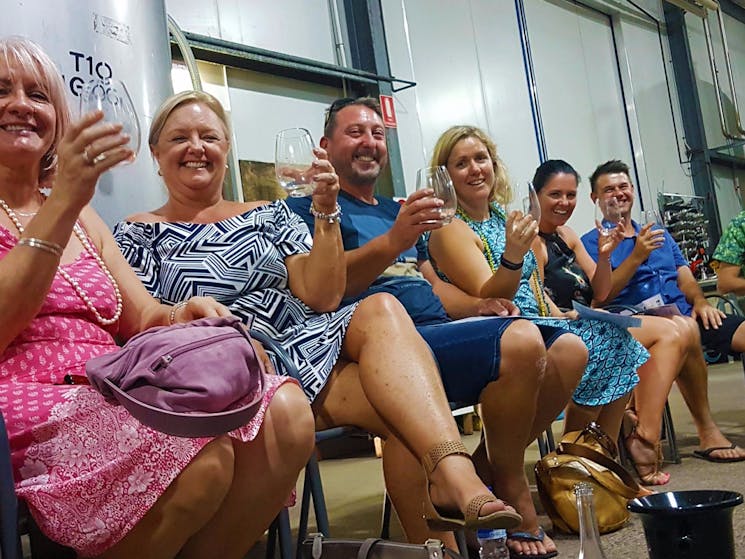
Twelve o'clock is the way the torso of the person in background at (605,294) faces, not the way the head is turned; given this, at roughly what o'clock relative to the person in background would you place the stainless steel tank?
The stainless steel tank is roughly at 3 o'clock from the person in background.

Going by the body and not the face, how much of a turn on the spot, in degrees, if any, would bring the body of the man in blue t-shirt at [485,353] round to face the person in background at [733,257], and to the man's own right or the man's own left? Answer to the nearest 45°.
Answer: approximately 90° to the man's own left

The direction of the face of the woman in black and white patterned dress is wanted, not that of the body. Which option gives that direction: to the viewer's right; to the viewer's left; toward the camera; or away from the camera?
toward the camera

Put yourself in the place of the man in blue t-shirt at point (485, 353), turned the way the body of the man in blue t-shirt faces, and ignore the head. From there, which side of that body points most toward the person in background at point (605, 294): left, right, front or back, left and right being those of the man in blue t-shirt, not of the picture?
left

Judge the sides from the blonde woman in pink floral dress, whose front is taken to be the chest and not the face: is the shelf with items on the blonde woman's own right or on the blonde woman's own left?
on the blonde woman's own left

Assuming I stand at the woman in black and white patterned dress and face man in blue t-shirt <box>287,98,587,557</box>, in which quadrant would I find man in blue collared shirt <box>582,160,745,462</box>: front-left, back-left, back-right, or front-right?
front-left

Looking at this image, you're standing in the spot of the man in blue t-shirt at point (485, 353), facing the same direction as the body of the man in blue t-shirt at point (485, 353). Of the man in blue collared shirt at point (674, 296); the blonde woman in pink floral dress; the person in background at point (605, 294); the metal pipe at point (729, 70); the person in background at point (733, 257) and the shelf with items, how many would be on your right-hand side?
1

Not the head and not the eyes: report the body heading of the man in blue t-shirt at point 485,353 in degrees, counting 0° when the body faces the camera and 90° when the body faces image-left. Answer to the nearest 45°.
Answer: approximately 315°

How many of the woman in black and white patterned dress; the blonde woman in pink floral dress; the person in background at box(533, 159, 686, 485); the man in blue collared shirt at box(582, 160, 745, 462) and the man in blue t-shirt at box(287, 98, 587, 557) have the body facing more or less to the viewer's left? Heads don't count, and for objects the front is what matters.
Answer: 0

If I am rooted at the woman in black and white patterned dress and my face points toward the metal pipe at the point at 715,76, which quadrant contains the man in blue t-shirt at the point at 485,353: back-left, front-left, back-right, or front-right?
front-right

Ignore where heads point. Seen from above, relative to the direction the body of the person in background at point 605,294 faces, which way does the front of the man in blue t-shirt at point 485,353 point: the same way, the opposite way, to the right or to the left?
the same way

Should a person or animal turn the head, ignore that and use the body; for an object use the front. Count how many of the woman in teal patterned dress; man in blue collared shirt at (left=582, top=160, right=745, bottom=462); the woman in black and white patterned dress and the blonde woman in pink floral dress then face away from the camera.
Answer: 0

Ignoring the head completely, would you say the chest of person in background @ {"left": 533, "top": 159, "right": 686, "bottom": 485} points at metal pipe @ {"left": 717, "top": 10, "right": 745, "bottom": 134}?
no

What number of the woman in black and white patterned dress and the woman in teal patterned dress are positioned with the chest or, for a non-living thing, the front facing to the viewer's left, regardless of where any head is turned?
0

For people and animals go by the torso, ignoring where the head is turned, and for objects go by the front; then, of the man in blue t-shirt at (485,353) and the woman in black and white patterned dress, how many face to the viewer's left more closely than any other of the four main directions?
0

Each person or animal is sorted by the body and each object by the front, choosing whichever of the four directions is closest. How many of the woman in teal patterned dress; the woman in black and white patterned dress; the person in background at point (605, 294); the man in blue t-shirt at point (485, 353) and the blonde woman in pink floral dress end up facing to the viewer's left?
0
